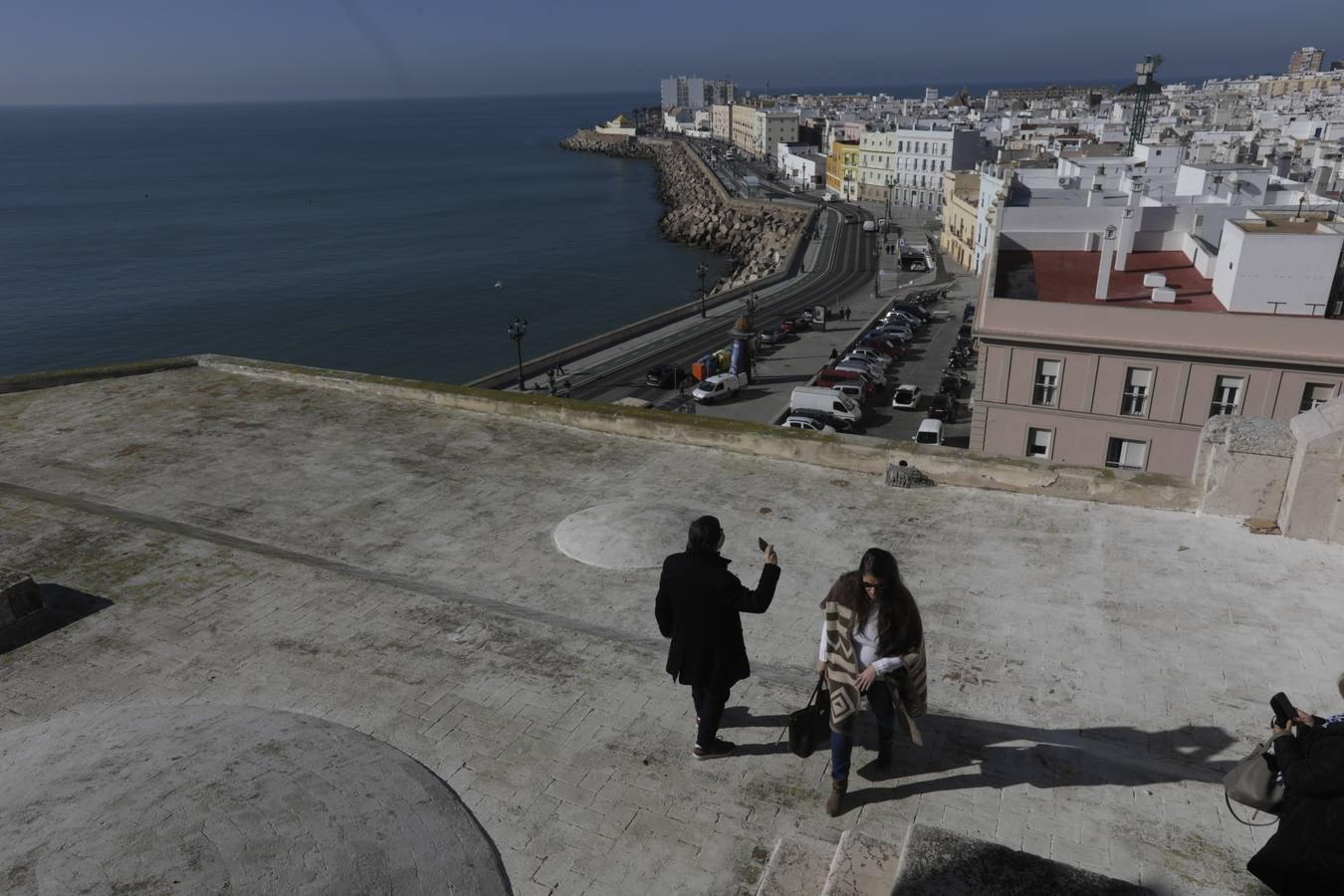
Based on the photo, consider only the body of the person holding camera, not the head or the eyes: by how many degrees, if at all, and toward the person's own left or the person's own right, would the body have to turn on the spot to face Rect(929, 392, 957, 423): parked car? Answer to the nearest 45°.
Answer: approximately 45° to the person's own left

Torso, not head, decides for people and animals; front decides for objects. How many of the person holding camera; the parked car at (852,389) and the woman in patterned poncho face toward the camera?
1

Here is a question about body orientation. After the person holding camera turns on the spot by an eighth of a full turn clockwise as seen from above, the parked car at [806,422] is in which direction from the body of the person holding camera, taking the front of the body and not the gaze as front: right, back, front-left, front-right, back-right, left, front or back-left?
left

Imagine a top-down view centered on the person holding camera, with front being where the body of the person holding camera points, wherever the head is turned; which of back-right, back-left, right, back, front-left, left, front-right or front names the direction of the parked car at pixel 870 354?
front-left

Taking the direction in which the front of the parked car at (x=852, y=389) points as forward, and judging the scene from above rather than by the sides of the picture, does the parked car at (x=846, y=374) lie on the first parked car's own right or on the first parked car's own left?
on the first parked car's own right

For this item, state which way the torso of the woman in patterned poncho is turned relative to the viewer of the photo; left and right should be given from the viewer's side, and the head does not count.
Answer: facing the viewer

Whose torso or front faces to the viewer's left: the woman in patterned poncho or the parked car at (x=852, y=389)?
the parked car

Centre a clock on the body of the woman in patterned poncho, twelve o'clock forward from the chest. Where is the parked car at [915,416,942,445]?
The parked car is roughly at 6 o'clock from the woman in patterned poncho.

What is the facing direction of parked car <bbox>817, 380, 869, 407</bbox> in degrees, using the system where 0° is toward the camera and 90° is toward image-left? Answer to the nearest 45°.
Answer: approximately 90°

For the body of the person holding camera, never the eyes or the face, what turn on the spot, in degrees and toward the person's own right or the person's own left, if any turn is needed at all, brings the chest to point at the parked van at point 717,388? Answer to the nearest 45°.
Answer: approximately 45° to the person's own left

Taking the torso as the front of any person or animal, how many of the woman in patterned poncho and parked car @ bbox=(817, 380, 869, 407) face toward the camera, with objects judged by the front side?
1
